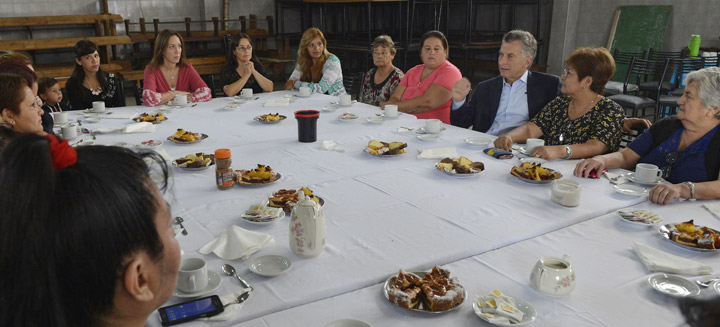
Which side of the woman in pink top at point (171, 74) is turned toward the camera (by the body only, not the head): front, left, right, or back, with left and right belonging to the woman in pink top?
front

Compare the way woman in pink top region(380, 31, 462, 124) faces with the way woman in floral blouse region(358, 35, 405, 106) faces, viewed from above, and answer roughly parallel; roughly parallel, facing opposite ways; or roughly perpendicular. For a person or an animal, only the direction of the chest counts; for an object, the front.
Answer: roughly parallel

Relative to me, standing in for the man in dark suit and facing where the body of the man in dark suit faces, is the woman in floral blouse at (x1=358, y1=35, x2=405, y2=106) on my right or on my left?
on my right

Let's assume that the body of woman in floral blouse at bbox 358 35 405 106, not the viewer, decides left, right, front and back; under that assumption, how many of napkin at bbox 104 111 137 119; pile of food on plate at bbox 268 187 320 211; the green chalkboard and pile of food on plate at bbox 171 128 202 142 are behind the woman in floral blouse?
1

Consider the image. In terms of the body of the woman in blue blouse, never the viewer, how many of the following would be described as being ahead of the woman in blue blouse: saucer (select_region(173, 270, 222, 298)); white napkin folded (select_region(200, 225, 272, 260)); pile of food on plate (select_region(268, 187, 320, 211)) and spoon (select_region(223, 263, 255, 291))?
4

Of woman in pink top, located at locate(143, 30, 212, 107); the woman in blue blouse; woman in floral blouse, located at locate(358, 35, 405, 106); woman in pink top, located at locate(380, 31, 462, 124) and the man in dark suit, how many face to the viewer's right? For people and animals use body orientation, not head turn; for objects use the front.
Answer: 0

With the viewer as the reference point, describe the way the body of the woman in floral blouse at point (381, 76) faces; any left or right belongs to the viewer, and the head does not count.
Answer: facing the viewer and to the left of the viewer

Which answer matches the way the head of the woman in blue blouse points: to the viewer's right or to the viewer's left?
to the viewer's left

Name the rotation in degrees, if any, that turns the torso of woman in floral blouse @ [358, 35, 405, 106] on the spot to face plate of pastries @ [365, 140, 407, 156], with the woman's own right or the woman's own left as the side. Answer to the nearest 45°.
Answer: approximately 45° to the woman's own left

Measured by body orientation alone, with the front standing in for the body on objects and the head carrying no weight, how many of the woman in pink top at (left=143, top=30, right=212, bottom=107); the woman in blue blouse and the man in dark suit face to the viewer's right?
0

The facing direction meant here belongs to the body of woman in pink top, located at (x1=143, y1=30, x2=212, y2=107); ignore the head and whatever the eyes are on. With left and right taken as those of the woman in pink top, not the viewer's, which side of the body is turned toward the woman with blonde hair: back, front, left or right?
left

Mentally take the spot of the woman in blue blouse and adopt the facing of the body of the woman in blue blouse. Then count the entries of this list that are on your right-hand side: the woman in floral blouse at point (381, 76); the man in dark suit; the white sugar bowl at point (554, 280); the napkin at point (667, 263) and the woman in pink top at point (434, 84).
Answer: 3

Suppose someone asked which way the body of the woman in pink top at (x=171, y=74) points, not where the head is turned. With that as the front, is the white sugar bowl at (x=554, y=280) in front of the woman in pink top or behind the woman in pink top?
in front

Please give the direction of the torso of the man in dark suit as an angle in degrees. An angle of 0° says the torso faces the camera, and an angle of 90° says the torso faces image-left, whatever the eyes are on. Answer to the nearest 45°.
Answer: approximately 45°

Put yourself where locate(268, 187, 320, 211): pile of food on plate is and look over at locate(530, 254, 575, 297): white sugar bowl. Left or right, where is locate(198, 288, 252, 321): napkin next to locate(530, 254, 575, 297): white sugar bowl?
right

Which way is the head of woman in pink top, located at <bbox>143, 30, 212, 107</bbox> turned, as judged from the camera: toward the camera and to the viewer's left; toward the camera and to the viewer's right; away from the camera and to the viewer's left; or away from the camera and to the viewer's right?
toward the camera and to the viewer's right

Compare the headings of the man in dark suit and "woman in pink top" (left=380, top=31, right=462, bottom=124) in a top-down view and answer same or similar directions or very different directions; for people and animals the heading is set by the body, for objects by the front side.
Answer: same or similar directions

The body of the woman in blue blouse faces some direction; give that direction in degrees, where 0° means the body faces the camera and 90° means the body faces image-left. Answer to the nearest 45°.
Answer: approximately 45°
